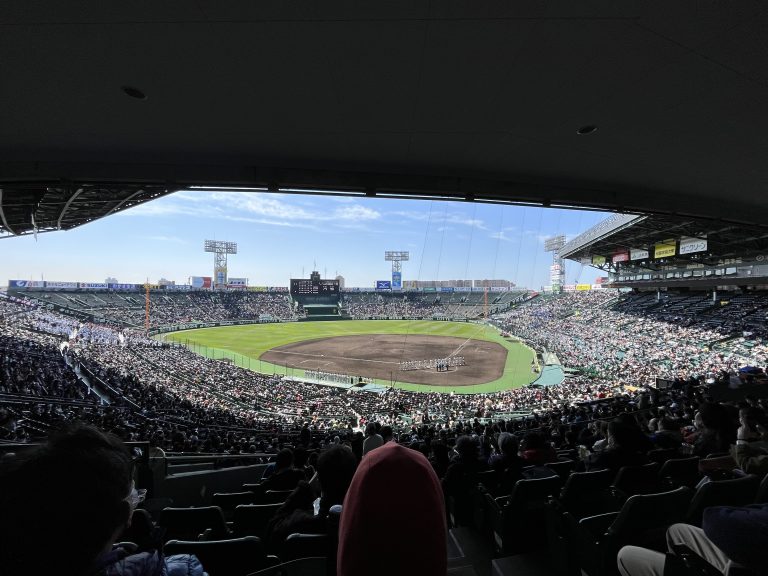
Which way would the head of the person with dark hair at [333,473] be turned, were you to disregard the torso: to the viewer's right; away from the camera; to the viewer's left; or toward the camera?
away from the camera

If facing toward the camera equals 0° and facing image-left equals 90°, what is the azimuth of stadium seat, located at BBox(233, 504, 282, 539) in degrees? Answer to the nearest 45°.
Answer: approximately 180°

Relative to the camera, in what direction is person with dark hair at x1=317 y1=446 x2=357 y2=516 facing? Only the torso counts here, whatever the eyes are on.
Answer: away from the camera

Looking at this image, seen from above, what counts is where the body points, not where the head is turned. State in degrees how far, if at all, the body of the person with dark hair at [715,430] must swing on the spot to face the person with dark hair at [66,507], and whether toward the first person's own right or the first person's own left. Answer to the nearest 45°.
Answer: approximately 135° to the first person's own left

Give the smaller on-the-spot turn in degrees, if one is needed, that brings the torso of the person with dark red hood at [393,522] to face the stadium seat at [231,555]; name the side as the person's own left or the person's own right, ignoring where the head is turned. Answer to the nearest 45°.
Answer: approximately 45° to the person's own left

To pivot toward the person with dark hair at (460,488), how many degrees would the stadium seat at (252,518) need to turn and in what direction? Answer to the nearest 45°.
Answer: approximately 90° to its right

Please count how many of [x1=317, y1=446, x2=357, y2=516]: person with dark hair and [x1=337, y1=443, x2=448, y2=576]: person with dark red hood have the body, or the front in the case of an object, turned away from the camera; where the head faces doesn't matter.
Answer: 2

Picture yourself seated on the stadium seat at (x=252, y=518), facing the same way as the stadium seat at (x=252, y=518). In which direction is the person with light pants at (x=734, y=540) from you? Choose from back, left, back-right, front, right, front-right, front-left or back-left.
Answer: back-right

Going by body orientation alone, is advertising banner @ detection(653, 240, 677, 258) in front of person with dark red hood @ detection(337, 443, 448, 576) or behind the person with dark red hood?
in front

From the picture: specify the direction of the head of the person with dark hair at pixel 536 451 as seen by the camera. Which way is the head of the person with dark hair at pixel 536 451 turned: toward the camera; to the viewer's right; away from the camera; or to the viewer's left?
away from the camera

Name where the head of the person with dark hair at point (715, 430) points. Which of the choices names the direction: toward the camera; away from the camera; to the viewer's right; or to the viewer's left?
away from the camera
